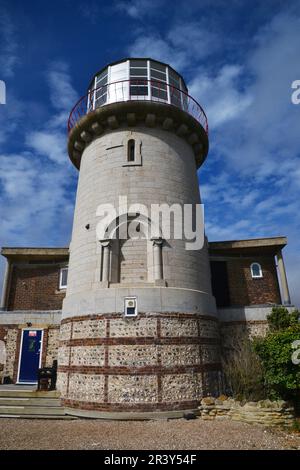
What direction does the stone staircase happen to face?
toward the camera

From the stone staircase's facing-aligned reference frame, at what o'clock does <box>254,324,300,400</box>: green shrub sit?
The green shrub is roughly at 10 o'clock from the stone staircase.

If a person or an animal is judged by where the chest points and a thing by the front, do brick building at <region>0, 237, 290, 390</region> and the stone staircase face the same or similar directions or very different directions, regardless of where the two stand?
same or similar directions

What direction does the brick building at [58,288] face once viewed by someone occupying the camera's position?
facing the viewer

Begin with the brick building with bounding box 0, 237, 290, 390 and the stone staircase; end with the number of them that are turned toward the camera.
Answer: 2

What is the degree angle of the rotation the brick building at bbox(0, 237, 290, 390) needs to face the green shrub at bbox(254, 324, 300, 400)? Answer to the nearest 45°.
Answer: approximately 45° to its left

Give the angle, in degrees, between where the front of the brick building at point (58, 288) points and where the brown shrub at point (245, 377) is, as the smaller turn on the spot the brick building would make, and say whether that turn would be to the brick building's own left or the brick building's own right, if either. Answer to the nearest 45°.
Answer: approximately 45° to the brick building's own left
